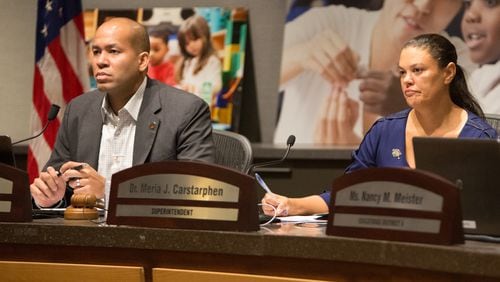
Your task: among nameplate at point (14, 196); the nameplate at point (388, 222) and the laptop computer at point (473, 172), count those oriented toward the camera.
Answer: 2

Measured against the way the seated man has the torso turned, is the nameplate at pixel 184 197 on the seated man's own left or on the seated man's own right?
on the seated man's own left

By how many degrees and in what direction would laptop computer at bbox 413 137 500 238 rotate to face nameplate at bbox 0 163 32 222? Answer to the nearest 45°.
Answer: approximately 90° to its left

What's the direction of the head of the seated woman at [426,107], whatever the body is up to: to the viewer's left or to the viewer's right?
to the viewer's left

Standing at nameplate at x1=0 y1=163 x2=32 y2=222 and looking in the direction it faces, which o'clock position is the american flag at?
The american flag is roughly at 6 o'clock from the nameplate.

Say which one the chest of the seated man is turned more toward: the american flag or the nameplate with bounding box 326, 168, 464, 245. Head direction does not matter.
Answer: the nameplate

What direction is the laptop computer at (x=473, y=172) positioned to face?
away from the camera

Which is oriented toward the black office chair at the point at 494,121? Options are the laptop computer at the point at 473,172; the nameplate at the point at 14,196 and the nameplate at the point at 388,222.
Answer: the laptop computer

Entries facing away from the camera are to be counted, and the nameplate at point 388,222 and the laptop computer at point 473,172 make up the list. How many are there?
1

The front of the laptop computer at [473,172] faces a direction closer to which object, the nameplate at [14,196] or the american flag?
the american flag

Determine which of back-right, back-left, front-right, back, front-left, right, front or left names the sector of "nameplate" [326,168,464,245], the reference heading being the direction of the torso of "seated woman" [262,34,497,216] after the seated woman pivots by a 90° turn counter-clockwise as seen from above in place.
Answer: front-right
